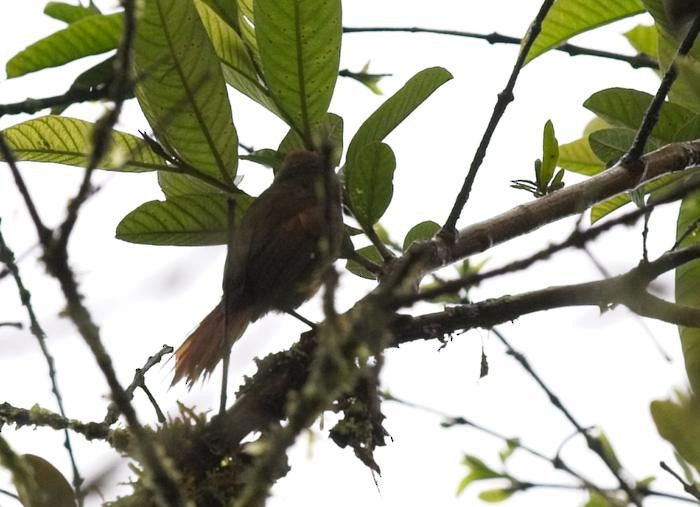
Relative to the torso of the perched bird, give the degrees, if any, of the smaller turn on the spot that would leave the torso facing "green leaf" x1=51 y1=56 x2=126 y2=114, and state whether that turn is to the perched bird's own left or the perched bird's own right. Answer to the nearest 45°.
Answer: approximately 180°

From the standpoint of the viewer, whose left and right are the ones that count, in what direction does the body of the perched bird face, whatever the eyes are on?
facing away from the viewer and to the right of the viewer

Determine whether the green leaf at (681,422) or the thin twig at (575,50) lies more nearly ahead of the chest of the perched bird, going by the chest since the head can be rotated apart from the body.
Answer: the thin twig

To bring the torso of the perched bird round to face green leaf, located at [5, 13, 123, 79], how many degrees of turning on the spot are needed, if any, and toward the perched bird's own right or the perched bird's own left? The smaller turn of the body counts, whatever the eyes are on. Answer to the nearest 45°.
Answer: approximately 180°
